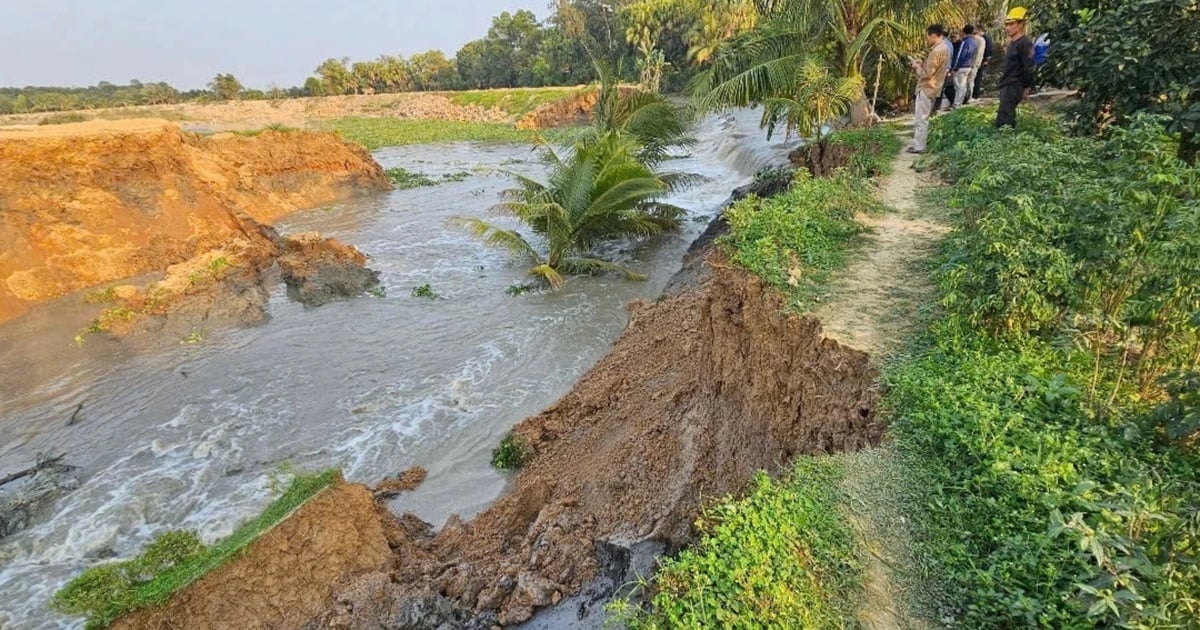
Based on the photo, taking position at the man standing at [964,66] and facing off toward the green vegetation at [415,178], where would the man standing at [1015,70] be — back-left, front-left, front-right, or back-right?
back-left

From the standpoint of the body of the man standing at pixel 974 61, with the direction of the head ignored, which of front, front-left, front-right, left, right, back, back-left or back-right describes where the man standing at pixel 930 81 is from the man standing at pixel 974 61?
left

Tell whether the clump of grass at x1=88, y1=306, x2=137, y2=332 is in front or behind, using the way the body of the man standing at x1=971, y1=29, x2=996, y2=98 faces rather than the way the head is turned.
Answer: in front

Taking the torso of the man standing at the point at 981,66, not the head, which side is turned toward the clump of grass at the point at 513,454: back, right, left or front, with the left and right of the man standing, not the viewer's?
left

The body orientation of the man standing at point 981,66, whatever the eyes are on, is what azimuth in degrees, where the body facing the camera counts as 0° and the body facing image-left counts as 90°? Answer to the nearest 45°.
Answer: approximately 90°

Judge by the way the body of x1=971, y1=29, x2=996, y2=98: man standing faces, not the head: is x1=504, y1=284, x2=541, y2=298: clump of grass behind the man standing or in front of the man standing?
in front

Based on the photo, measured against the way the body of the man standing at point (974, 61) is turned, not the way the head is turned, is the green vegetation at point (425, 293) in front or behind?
in front

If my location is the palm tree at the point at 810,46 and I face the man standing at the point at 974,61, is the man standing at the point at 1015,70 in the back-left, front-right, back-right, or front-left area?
front-right

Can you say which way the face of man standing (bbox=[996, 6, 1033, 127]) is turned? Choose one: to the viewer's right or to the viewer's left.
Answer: to the viewer's left

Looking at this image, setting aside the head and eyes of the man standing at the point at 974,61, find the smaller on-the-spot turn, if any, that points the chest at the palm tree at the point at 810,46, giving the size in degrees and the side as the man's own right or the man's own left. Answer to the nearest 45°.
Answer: approximately 45° to the man's own left

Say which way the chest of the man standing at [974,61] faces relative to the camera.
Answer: to the viewer's left
